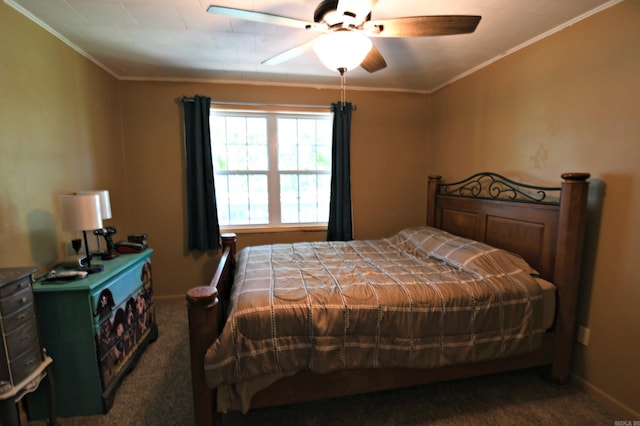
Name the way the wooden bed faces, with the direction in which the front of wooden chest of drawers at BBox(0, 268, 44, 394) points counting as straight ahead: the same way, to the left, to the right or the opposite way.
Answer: the opposite way

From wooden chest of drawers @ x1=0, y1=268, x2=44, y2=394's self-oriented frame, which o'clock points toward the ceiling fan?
The ceiling fan is roughly at 12 o'clock from the wooden chest of drawers.

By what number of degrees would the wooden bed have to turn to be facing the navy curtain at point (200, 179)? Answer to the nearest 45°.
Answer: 0° — it already faces it

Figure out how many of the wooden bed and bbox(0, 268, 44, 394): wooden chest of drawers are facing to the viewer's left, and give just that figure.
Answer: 1

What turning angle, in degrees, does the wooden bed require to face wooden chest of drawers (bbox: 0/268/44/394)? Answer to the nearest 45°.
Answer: approximately 45° to its left

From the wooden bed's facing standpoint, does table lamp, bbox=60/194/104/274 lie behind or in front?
in front

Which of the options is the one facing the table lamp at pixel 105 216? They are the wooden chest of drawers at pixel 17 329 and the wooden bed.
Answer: the wooden bed

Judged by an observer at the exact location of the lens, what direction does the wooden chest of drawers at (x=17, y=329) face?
facing the viewer and to the right of the viewer

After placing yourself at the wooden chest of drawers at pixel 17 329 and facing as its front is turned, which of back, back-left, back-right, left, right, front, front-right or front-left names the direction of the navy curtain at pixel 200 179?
left

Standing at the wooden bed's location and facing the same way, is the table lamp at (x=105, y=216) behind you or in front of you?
in front

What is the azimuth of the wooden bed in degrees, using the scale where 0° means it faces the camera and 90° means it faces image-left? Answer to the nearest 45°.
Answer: approximately 90°

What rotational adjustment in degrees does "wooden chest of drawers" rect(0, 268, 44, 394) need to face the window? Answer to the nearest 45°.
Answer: approximately 45° to its left
